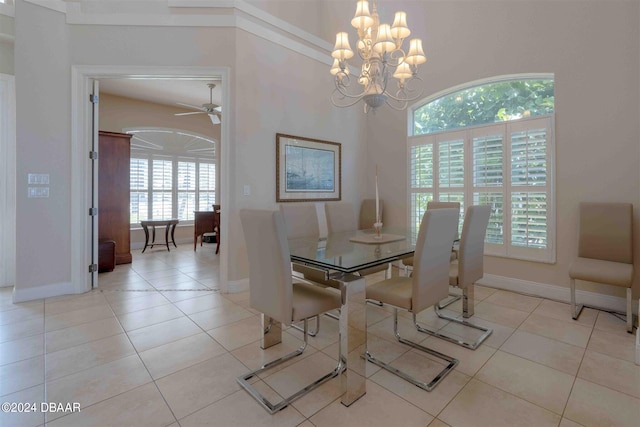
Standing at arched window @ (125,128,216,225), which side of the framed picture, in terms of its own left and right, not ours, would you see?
back

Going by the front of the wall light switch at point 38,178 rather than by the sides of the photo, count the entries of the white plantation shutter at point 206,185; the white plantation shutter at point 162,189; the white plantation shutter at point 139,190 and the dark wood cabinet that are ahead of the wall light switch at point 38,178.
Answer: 0

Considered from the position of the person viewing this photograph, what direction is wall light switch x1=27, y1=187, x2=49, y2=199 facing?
facing the viewer

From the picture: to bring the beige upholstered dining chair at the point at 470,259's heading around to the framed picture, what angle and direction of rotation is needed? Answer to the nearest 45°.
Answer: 0° — it already faces it

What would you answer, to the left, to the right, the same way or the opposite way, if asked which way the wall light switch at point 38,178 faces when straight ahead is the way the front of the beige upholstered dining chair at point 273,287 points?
to the right

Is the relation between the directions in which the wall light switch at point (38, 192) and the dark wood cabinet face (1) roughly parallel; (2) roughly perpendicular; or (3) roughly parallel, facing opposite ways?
roughly perpendicular

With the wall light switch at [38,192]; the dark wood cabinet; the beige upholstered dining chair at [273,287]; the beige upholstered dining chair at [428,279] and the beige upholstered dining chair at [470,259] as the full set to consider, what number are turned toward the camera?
1

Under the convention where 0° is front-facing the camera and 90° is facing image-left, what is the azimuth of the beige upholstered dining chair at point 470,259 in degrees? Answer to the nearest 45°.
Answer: approximately 135°

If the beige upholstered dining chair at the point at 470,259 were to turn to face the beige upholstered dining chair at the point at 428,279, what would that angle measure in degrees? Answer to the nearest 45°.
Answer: approximately 135° to its left

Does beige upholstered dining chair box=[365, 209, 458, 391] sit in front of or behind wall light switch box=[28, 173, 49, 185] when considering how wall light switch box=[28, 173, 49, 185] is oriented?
in front

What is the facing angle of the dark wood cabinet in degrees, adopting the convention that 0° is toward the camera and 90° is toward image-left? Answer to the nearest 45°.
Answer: approximately 270°

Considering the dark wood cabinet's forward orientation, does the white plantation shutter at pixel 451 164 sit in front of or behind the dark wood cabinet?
in front

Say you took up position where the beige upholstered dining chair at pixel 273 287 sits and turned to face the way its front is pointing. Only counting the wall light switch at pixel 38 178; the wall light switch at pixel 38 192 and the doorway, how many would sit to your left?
3

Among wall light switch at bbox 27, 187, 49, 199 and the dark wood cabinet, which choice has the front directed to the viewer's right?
the dark wood cabinet

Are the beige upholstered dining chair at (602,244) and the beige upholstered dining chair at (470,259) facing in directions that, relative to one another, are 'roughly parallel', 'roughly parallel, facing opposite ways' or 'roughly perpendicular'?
roughly perpendicular
